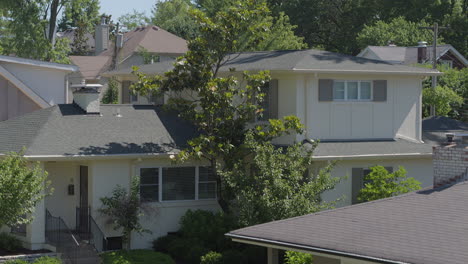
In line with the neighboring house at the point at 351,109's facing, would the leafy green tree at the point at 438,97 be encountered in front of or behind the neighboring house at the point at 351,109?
behind

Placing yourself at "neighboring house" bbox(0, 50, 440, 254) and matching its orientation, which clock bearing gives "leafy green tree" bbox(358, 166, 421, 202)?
The leafy green tree is roughly at 10 o'clock from the neighboring house.

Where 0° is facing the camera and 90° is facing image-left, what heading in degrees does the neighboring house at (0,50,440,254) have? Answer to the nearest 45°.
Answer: approximately 0°

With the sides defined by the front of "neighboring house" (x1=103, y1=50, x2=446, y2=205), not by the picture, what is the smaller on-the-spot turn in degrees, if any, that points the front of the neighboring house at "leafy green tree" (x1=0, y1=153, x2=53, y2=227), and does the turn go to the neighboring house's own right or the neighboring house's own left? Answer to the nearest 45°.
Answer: approximately 45° to the neighboring house's own right

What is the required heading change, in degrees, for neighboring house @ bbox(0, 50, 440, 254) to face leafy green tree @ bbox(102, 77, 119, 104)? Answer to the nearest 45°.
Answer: approximately 180°

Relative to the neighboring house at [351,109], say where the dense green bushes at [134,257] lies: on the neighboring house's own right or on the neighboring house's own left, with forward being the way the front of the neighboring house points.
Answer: on the neighboring house's own right

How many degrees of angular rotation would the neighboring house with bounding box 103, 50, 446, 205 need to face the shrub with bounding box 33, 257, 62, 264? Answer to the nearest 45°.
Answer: approximately 45° to its right

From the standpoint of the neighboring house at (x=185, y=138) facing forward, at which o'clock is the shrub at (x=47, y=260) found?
The shrub is roughly at 1 o'clock from the neighboring house.
